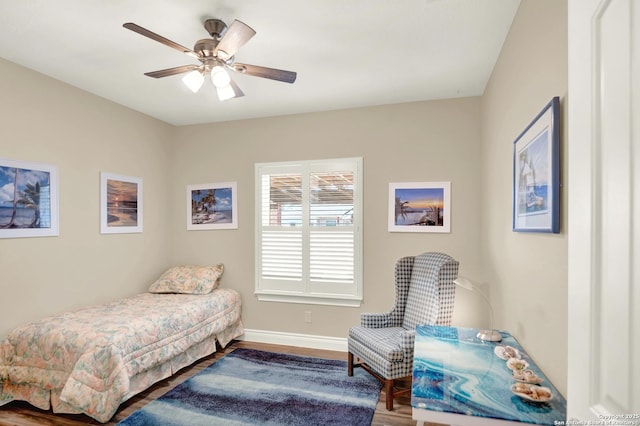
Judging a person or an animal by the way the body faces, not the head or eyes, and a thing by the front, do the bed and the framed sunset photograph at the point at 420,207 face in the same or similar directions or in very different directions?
same or similar directions

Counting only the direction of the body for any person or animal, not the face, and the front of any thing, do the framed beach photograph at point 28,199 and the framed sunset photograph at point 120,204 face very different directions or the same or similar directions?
same or similar directions

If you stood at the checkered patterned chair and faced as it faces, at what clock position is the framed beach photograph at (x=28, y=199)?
The framed beach photograph is roughly at 1 o'clock from the checkered patterned chair.

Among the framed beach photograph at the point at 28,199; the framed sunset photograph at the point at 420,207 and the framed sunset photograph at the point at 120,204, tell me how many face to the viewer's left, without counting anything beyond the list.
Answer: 0

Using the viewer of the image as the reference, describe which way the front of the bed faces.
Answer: facing the viewer and to the left of the viewer

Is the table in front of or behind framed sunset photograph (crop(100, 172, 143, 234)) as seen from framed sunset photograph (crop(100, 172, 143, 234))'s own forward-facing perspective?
in front

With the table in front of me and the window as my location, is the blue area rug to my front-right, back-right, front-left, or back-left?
front-right

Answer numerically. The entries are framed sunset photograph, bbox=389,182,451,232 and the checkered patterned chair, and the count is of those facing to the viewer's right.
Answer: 0

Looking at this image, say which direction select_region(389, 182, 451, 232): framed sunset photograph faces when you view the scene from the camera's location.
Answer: facing the viewer

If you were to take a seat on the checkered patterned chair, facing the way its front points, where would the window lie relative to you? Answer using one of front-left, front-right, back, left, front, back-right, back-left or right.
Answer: right

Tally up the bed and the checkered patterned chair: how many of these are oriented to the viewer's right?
0

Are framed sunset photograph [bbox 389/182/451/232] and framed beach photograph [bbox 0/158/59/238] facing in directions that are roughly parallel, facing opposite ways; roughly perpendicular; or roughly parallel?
roughly perpendicular

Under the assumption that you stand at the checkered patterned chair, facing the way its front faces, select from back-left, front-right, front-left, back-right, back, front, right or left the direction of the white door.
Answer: front-left

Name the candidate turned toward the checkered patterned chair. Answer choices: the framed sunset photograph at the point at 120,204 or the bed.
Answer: the framed sunset photograph

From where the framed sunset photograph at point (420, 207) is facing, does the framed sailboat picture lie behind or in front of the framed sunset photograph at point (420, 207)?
in front

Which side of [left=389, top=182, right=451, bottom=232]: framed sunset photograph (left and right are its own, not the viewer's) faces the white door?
front

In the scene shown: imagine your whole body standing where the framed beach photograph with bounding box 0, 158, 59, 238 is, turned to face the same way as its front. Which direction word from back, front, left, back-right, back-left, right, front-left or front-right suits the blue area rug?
front

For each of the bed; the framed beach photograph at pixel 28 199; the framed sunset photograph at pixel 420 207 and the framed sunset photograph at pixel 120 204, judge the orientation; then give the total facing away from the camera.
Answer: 0

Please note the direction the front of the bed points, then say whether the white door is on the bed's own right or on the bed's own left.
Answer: on the bed's own left

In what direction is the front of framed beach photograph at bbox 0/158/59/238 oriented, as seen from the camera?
facing the viewer and to the right of the viewer

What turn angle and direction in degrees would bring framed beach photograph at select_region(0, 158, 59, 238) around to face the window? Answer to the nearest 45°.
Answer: approximately 45° to its left
